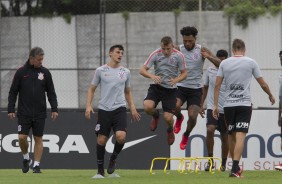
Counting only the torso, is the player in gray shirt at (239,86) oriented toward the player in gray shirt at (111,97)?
no

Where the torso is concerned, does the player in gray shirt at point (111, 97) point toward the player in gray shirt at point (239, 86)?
no

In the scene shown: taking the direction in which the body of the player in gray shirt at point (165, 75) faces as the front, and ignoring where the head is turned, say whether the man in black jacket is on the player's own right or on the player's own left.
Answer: on the player's own right

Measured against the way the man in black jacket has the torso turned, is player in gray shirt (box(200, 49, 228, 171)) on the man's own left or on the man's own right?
on the man's own left

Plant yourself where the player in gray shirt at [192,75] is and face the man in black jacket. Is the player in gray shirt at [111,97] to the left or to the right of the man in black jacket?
left

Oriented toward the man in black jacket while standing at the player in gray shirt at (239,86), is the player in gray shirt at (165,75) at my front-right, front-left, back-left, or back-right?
front-right

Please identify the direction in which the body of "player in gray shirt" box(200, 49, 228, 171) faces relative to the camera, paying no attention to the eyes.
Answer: toward the camera

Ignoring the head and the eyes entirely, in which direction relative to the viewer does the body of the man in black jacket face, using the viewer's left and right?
facing the viewer

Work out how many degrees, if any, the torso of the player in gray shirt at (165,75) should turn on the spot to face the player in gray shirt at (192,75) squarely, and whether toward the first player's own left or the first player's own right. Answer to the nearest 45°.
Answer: approximately 135° to the first player's own left

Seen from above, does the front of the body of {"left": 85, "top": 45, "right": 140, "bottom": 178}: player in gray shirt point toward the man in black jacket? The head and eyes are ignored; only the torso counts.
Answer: no

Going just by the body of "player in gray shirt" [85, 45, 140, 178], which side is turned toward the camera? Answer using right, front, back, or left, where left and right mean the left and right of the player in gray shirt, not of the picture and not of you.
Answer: front
